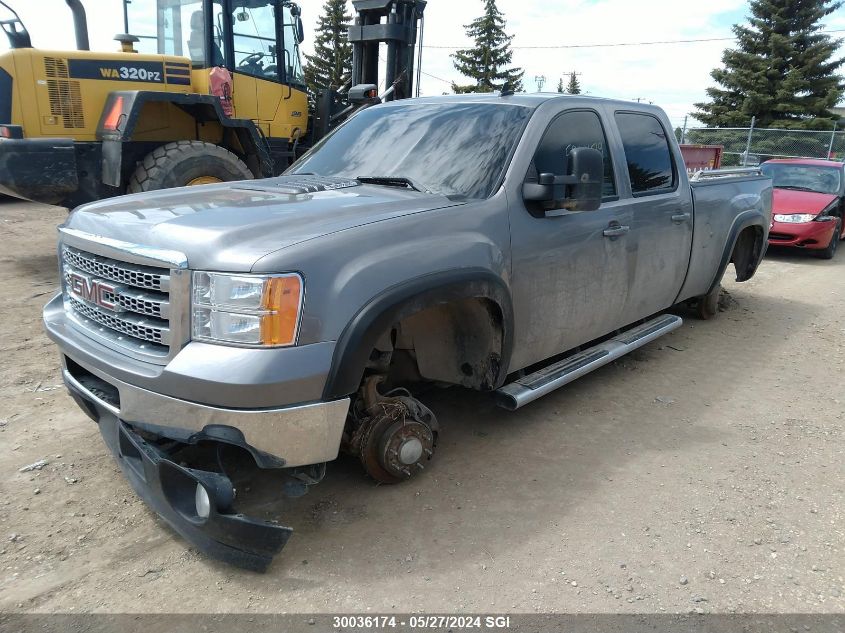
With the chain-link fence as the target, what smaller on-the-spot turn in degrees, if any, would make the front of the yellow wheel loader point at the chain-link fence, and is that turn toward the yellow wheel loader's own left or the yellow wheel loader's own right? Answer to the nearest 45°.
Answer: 0° — it already faces it

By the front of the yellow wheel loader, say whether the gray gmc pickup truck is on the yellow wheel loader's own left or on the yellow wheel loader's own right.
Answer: on the yellow wheel loader's own right

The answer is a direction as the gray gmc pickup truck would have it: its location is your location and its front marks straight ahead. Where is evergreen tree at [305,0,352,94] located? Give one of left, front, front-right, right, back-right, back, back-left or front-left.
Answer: back-right

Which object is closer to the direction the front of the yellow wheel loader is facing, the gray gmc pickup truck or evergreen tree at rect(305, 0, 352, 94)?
the evergreen tree

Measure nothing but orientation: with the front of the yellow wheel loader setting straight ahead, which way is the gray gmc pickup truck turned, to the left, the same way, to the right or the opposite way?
the opposite way

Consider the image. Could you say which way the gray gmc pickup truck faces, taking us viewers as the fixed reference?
facing the viewer and to the left of the viewer

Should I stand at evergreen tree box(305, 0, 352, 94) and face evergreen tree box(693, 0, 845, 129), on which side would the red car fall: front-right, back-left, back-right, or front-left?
front-right

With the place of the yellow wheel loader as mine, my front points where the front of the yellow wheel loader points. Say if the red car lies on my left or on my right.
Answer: on my right

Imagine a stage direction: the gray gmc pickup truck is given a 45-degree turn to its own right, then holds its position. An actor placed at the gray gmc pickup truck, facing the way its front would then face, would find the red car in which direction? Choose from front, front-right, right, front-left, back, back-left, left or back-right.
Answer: back-right

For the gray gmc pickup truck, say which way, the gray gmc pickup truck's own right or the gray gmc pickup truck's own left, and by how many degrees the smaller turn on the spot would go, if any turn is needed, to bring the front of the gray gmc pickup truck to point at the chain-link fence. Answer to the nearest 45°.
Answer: approximately 180°

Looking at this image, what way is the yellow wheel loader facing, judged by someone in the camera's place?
facing away from the viewer and to the right of the viewer
